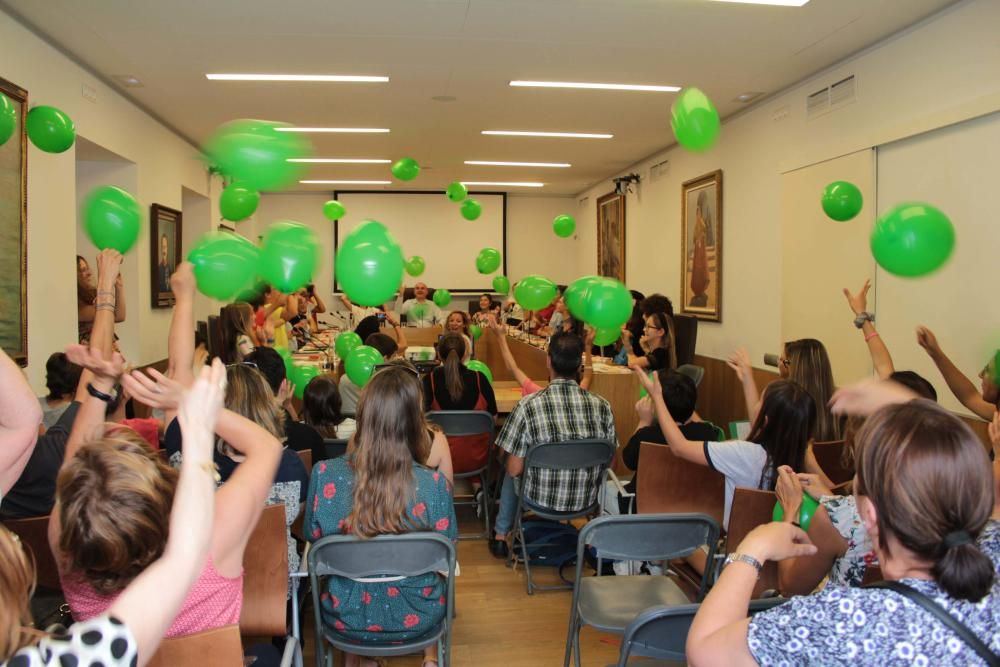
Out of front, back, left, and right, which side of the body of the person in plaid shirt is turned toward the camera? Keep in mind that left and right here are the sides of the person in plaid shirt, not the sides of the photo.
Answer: back

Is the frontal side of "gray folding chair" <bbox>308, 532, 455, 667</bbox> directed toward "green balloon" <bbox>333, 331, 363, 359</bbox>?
yes

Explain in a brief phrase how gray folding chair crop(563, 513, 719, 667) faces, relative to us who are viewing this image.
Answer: facing away from the viewer

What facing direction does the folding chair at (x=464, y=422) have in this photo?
away from the camera

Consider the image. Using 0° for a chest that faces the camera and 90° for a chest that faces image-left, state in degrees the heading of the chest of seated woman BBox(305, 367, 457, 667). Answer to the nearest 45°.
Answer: approximately 180°

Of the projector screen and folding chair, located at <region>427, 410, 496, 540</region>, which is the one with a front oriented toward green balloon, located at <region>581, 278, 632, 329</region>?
the projector screen

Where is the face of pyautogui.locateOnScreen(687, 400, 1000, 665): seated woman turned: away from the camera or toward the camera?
away from the camera

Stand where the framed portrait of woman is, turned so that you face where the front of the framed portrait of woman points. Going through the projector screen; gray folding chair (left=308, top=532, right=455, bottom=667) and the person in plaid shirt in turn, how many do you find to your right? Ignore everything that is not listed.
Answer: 1

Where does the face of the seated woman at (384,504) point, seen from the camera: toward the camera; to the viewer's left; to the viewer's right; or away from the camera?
away from the camera

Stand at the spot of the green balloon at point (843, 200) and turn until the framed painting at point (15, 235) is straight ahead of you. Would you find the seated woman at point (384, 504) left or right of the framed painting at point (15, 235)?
left

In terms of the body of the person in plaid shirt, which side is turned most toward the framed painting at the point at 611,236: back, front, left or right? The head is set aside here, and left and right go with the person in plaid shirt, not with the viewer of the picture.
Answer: front

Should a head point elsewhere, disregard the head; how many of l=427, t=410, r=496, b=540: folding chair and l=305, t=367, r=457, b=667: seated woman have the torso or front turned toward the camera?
0

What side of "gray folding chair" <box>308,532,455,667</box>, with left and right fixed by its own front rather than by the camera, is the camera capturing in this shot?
back

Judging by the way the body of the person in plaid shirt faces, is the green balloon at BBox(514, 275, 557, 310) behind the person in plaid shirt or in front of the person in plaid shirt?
in front

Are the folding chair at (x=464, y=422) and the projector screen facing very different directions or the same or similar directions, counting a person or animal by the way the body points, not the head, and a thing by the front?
very different directions
